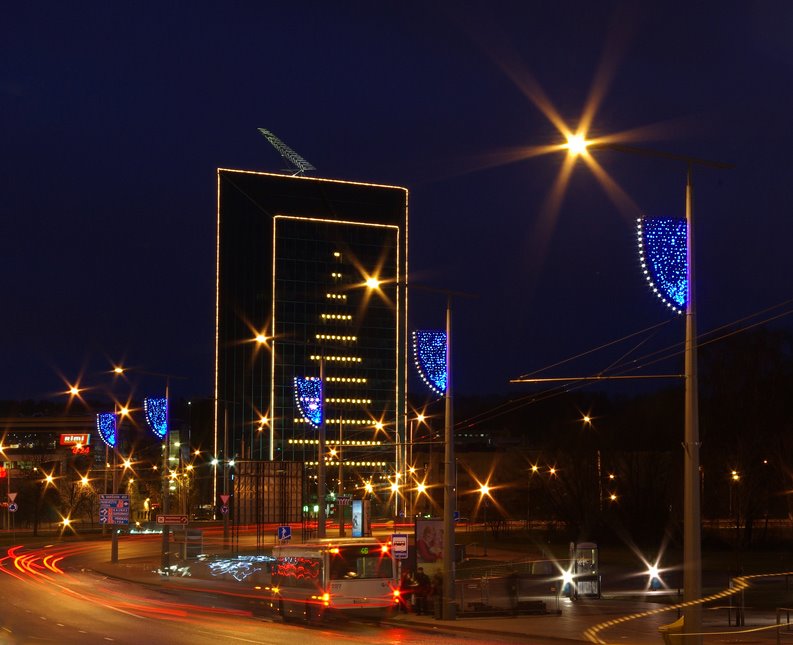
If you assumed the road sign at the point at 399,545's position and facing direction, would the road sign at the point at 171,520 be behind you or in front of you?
behind

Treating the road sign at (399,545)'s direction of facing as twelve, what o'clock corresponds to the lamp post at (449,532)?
The lamp post is roughly at 9 o'clock from the road sign.

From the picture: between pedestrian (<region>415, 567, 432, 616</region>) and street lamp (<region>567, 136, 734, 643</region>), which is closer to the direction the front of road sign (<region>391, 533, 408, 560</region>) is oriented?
the street lamp

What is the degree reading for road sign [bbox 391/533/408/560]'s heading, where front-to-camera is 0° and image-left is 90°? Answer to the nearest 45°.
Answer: approximately 0°

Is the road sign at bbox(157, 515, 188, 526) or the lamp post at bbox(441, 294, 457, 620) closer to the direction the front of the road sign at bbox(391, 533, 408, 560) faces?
the lamp post

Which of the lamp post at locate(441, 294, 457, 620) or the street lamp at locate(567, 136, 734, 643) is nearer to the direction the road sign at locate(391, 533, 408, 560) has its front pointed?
the street lamp

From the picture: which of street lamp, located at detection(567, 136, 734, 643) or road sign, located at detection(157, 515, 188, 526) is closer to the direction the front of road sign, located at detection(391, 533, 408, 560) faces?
the street lamp

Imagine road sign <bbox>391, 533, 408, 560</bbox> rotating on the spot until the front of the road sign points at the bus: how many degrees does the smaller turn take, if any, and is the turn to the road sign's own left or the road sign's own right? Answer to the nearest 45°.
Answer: approximately 135° to the road sign's own right
